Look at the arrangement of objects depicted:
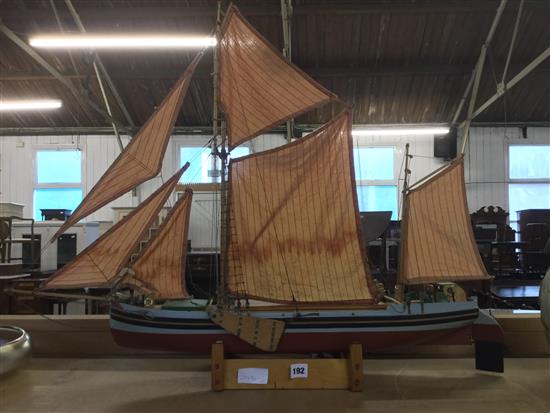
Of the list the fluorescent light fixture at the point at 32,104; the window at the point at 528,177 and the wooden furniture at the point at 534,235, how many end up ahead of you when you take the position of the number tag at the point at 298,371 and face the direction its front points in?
0

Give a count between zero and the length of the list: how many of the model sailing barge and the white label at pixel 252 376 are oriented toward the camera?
1

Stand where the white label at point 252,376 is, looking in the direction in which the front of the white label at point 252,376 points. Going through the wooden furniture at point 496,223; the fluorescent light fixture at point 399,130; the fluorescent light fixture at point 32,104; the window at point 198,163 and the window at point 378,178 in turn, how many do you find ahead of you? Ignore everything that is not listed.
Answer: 0

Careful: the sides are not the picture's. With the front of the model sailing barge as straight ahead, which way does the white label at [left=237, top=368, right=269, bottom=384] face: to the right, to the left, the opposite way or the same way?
to the left

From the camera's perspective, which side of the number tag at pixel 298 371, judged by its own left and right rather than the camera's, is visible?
front

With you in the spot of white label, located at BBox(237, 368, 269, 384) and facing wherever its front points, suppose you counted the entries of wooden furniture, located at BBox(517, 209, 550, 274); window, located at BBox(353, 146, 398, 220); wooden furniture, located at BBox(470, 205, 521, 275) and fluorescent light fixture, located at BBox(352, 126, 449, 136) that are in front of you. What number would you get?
0

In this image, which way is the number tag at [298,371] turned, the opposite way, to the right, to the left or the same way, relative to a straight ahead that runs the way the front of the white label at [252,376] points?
the same way

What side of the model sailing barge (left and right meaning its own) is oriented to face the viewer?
left

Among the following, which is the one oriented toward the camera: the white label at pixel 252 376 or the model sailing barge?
the white label

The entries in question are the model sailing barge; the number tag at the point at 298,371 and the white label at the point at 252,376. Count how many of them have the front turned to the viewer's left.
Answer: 1

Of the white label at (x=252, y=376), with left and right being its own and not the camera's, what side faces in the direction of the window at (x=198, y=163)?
back
